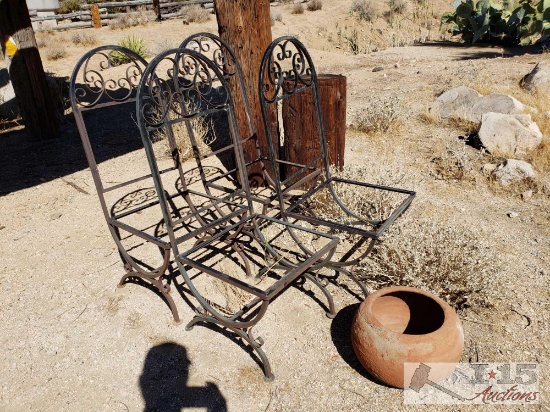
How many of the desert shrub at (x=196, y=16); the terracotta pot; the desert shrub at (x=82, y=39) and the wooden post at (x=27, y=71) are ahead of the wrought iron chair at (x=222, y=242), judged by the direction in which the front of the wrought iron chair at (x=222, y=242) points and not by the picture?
1

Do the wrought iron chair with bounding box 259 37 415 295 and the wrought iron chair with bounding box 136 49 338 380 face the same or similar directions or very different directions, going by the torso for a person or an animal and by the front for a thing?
same or similar directions

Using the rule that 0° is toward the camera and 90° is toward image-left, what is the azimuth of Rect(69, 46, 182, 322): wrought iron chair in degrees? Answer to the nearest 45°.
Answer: approximately 315°

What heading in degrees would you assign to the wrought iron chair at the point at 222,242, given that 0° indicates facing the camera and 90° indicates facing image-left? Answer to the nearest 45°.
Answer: approximately 315°

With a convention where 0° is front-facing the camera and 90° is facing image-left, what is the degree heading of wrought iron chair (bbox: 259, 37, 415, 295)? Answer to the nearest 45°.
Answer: approximately 315°

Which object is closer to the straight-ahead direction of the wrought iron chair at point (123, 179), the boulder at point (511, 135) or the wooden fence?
the boulder

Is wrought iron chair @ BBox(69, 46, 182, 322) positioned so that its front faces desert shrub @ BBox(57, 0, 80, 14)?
no

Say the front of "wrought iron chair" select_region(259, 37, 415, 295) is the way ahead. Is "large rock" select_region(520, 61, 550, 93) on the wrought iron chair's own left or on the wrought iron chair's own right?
on the wrought iron chair's own left

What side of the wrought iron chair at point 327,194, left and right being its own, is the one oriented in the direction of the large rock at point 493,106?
left

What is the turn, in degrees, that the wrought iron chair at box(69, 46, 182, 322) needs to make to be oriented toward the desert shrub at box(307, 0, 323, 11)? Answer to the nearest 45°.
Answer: approximately 90° to its left

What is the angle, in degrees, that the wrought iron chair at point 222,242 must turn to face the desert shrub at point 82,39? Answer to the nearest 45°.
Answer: approximately 135° to its left

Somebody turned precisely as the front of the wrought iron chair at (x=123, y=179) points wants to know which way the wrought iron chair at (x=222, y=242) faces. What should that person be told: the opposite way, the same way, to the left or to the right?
the same way

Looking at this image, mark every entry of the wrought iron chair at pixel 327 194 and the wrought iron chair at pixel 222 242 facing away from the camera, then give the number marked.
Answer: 0

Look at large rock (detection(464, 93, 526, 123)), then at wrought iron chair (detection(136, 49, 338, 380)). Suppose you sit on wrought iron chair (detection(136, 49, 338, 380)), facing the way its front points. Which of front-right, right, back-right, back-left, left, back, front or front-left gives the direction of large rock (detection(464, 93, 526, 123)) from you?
left

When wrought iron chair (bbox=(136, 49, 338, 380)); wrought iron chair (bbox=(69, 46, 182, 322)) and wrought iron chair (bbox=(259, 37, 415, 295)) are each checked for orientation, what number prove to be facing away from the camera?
0
